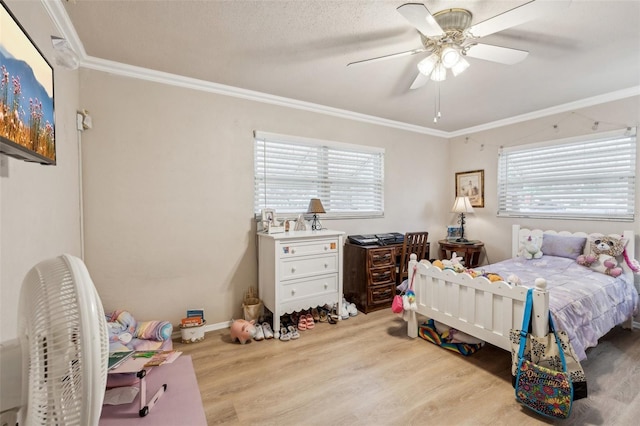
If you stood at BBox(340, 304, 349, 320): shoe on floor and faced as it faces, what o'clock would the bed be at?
The bed is roughly at 10 o'clock from the shoe on floor.

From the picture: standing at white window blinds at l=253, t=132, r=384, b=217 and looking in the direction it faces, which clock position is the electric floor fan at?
The electric floor fan is roughly at 2 o'clock from the white window blinds.

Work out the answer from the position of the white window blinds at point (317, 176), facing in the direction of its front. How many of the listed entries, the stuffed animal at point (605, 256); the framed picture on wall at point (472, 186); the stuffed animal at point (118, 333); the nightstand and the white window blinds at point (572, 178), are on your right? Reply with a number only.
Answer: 1

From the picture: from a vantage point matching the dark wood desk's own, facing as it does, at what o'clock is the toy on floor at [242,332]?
The toy on floor is roughly at 3 o'clock from the dark wood desk.

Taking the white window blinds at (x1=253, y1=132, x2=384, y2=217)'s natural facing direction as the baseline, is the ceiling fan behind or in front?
in front

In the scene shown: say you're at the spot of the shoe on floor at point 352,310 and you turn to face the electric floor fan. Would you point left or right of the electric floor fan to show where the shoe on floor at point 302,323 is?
right

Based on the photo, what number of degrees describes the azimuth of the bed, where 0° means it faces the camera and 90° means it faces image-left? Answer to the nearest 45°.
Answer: approximately 45°

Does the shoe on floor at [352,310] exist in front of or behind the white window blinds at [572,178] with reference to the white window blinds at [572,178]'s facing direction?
in front

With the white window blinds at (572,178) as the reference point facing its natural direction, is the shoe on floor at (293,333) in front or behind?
in front

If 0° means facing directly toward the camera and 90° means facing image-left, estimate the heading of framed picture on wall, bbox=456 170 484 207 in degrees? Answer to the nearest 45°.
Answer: approximately 45°

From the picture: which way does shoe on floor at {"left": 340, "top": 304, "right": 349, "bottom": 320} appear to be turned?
toward the camera

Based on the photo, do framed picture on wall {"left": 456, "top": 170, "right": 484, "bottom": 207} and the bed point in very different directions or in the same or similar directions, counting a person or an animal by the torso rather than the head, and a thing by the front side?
same or similar directions

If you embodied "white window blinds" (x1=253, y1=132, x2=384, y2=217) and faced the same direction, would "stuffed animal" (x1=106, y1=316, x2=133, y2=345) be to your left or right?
on your right

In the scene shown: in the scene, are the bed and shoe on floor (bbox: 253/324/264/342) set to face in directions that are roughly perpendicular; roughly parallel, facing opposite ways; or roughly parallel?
roughly perpendicular

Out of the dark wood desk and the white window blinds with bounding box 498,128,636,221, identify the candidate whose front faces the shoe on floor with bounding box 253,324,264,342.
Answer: the white window blinds

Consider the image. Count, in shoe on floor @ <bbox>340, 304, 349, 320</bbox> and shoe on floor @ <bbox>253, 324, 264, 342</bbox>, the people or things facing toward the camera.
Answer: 2

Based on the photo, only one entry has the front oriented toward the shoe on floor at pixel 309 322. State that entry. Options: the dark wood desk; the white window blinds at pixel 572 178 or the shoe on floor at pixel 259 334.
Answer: the white window blinds

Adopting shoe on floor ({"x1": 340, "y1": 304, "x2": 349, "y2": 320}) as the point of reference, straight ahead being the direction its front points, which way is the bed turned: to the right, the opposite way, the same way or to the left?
to the right

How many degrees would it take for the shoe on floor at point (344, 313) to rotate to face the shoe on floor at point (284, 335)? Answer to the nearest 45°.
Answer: approximately 45° to its right

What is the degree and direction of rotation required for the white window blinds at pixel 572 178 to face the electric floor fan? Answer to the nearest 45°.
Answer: approximately 45° to its left

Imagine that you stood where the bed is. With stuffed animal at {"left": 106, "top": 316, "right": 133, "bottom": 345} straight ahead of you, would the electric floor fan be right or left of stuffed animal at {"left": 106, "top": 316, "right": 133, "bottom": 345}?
left
